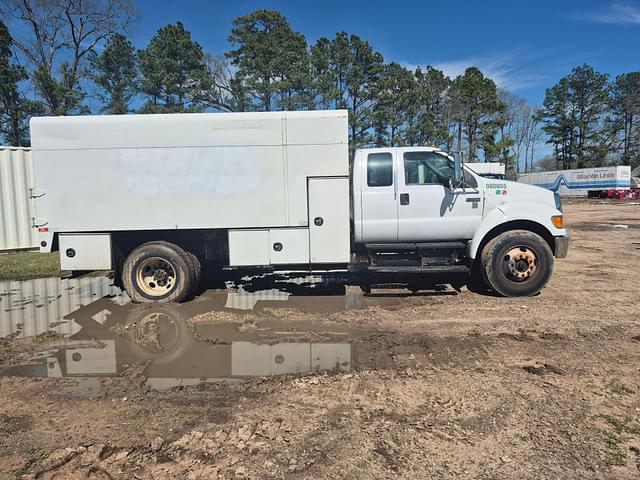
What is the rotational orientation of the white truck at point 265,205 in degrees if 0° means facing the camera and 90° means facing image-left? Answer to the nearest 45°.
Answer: approximately 270°

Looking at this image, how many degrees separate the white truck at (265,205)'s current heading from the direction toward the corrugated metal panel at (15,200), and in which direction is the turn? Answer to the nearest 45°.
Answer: approximately 135° to its left
